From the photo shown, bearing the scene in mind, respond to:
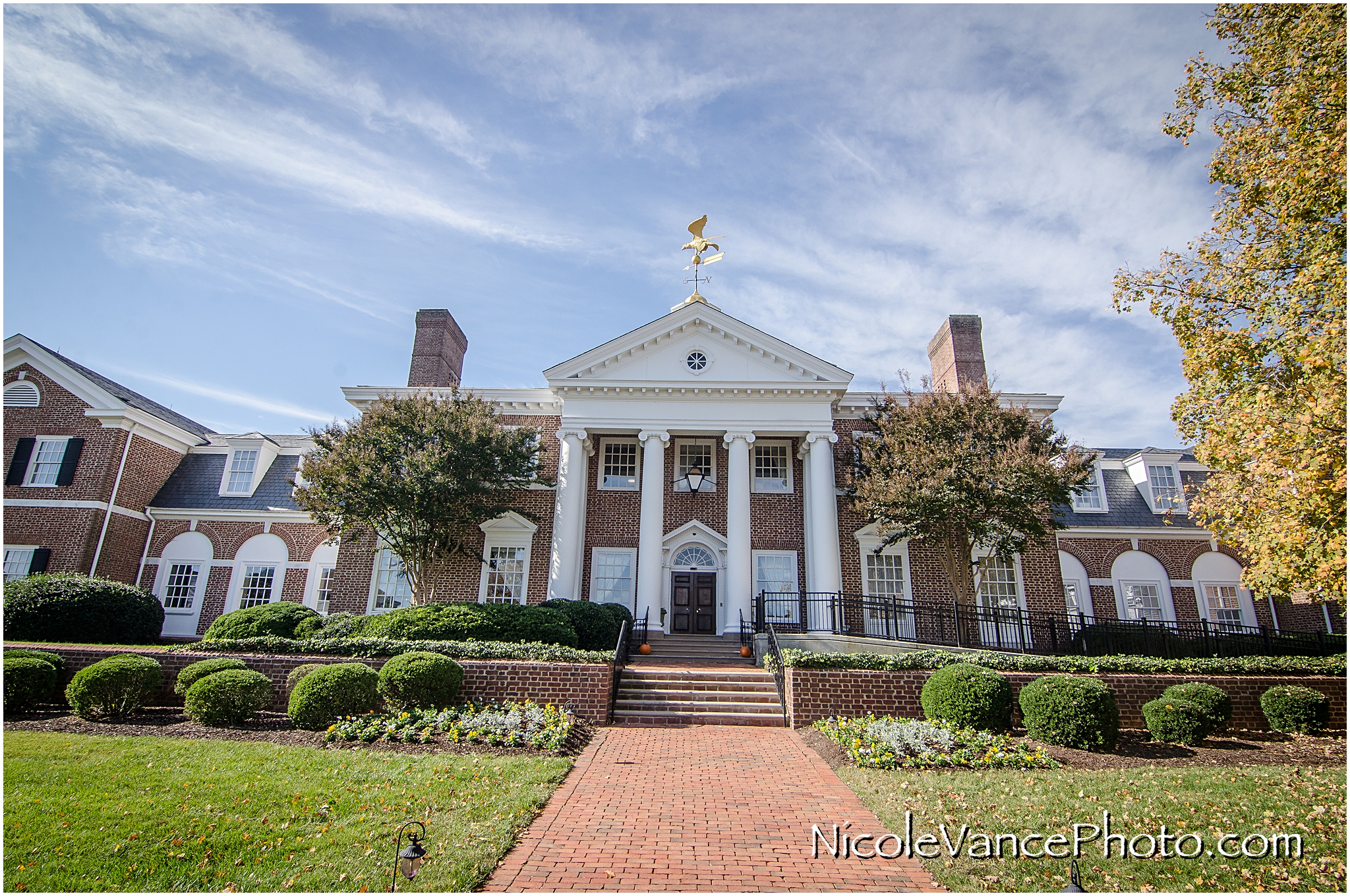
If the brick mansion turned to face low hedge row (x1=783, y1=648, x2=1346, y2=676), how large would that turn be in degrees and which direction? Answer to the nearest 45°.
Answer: approximately 45° to its left

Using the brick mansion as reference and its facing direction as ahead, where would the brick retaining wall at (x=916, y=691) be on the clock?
The brick retaining wall is roughly at 11 o'clock from the brick mansion.

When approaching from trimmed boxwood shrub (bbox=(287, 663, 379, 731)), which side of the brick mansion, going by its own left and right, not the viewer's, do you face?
front

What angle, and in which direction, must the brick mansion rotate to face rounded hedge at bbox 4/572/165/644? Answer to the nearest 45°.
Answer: approximately 90° to its right

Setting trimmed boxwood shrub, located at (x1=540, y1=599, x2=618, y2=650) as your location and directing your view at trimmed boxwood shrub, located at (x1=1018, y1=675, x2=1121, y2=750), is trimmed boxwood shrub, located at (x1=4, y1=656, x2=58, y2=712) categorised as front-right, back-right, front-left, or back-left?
back-right

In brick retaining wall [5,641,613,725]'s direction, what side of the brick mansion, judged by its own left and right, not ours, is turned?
front

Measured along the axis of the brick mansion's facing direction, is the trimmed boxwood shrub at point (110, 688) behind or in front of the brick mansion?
in front

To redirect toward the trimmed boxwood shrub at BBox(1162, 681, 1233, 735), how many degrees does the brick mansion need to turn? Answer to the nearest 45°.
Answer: approximately 45° to its left

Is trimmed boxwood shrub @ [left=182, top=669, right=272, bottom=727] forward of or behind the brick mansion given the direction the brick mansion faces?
forward

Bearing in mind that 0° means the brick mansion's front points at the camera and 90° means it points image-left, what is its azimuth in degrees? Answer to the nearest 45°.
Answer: approximately 0°

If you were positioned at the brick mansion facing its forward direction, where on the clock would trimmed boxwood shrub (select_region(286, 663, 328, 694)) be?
The trimmed boxwood shrub is roughly at 1 o'clock from the brick mansion.
